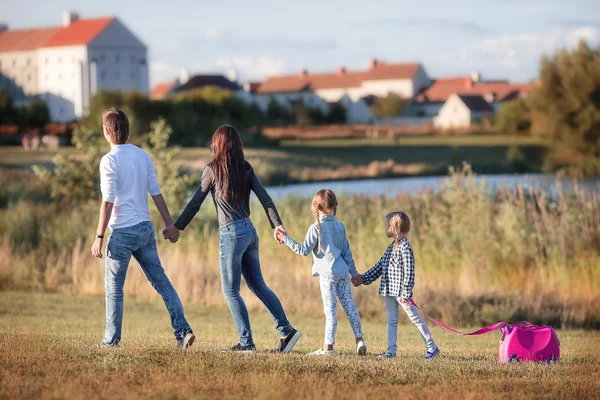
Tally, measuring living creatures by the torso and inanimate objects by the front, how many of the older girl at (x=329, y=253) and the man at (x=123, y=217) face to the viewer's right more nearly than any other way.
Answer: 0

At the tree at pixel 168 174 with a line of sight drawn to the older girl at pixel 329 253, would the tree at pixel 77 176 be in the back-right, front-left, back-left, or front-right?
back-right

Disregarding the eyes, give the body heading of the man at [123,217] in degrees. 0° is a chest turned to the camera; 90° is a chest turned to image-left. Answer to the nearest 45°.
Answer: approximately 135°

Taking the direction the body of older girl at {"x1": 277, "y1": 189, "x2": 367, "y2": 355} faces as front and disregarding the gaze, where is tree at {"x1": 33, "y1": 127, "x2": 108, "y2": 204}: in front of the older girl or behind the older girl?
in front

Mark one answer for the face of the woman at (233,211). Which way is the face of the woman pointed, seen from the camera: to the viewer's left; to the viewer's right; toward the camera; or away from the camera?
away from the camera

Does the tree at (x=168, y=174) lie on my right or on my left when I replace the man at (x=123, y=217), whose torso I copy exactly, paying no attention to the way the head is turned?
on my right

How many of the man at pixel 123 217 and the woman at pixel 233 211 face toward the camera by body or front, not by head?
0

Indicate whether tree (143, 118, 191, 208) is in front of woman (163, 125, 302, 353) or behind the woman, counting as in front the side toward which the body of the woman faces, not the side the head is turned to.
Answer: in front

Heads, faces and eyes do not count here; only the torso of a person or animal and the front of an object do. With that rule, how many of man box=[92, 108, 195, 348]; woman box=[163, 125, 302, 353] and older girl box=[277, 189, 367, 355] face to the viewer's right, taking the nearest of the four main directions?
0

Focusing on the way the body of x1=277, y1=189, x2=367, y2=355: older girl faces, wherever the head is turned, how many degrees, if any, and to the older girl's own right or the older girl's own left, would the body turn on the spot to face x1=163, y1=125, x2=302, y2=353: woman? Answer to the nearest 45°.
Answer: approximately 45° to the older girl's own left

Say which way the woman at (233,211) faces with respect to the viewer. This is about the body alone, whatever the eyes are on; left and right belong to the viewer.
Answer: facing away from the viewer and to the left of the viewer
